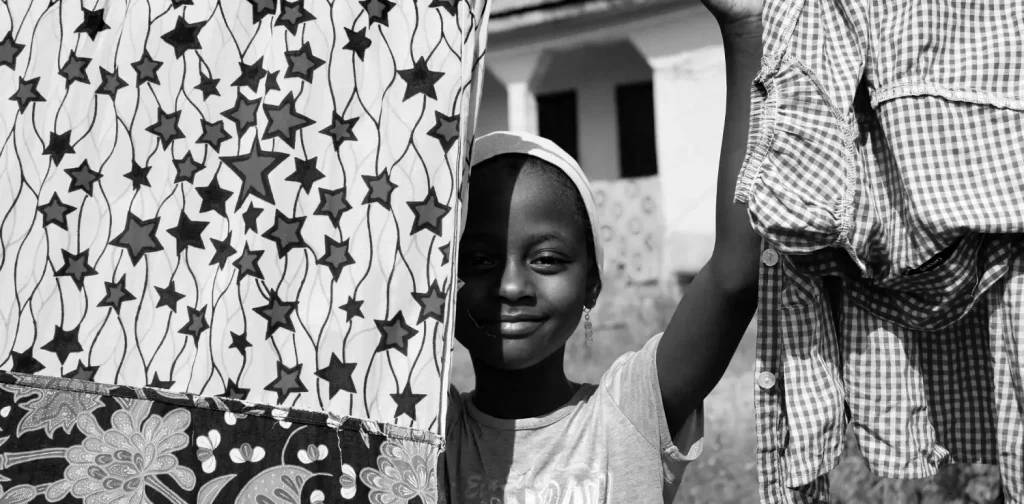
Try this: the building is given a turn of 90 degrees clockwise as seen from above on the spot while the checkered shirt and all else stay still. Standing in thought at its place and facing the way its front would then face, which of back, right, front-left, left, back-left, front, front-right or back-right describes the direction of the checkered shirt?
back-left

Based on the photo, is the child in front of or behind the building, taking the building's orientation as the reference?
in front

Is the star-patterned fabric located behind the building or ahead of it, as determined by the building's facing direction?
ahead

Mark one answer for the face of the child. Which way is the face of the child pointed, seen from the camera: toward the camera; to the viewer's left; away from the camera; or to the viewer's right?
toward the camera

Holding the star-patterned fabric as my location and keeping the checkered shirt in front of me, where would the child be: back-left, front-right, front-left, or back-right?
front-left
